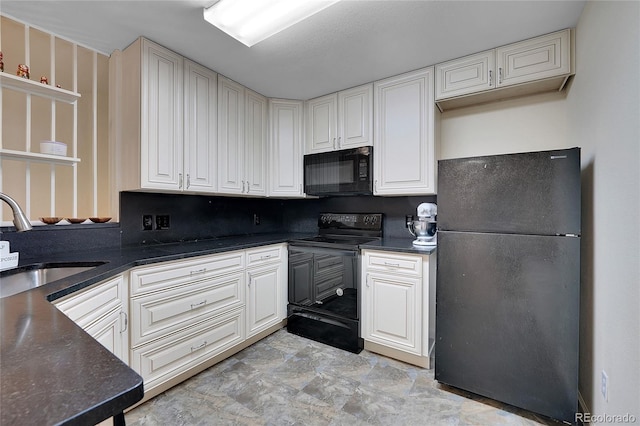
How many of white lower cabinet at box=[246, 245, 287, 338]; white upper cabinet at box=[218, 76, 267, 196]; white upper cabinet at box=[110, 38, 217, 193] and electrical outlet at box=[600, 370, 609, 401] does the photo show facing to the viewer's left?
1

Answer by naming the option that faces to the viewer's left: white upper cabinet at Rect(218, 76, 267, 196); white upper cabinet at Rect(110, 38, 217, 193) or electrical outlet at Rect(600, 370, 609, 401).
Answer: the electrical outlet

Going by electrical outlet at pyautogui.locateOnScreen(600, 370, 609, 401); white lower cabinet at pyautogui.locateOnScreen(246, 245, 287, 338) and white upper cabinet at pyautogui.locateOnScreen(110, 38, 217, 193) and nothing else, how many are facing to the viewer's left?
1

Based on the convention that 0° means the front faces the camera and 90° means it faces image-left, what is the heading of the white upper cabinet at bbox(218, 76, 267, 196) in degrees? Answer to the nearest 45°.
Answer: approximately 315°

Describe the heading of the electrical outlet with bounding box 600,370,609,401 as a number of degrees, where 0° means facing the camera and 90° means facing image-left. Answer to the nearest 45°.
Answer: approximately 90°

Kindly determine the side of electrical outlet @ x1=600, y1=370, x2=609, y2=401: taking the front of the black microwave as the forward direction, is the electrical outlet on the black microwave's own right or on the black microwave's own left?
on the black microwave's own left

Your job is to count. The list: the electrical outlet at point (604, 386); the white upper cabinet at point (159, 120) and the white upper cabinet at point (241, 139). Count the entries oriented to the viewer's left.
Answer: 1

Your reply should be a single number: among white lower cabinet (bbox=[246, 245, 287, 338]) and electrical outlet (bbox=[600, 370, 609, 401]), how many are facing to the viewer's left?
1

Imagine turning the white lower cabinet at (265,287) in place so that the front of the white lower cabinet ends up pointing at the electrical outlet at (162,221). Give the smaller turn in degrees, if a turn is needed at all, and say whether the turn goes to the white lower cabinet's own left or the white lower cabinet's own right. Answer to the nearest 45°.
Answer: approximately 135° to the white lower cabinet's own right

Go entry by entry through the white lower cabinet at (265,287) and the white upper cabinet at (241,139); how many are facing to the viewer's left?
0

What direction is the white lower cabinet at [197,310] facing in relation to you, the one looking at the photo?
facing the viewer and to the right of the viewer

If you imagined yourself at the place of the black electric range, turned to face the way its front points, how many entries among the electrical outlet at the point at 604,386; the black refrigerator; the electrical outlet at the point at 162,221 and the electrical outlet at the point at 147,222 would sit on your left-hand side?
2
